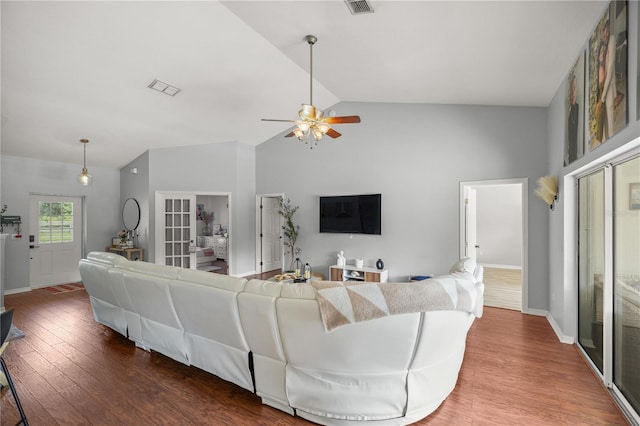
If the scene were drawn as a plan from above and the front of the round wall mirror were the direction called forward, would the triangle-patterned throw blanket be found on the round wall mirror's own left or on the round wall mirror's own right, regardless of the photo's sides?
on the round wall mirror's own left

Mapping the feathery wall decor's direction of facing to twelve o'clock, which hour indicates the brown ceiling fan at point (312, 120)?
The brown ceiling fan is roughly at 12 o'clock from the feathery wall decor.

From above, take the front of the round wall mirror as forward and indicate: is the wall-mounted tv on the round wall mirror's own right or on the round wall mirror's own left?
on the round wall mirror's own left

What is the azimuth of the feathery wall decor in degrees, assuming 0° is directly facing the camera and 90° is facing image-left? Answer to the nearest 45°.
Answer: approximately 45°

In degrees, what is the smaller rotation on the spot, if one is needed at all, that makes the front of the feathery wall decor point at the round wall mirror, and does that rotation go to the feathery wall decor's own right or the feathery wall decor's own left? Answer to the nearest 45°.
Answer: approximately 45° to the feathery wall decor's own right

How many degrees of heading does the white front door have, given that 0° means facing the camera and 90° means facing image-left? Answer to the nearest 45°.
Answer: approximately 0°

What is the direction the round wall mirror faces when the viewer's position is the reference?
facing the viewer and to the left of the viewer

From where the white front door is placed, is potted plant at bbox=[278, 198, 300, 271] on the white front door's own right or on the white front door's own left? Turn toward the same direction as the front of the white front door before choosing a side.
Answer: on the white front door's own left

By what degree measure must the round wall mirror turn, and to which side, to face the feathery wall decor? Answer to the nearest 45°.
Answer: approximately 90° to its left

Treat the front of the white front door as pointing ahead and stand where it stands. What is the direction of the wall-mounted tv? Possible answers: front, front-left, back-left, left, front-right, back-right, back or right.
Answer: front-left
